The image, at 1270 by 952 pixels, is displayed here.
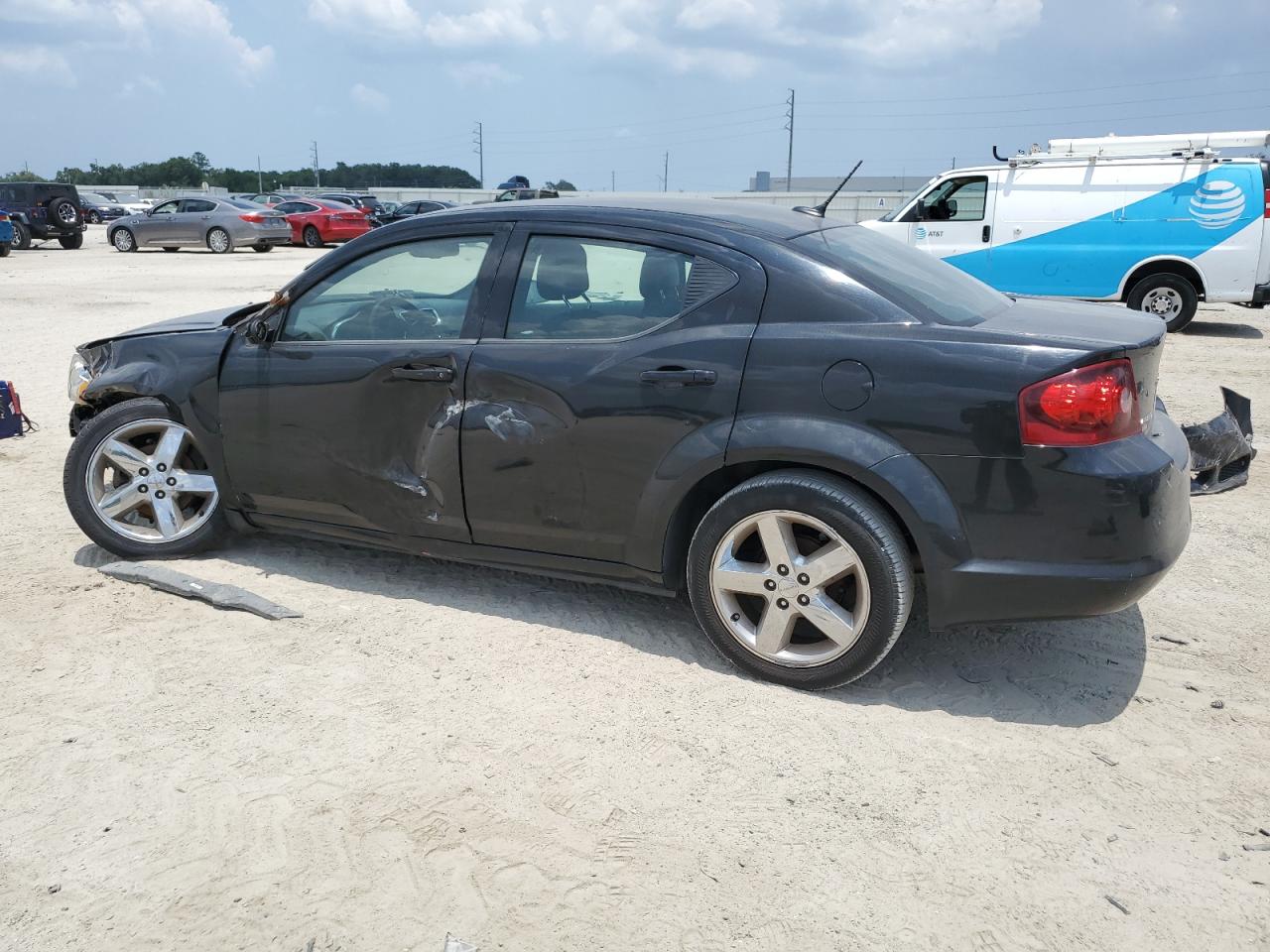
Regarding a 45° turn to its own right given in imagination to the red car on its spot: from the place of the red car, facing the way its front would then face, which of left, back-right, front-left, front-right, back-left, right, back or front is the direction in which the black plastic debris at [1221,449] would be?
back

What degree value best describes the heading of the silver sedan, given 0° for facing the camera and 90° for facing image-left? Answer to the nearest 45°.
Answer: approximately 135°

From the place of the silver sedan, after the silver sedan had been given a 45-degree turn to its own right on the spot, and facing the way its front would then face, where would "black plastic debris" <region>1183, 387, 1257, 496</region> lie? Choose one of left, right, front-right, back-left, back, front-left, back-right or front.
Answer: back

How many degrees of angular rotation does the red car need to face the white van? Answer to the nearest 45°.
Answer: approximately 180°

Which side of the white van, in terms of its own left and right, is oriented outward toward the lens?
left

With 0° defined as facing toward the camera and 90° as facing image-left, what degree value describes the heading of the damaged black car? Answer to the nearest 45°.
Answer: approximately 135°

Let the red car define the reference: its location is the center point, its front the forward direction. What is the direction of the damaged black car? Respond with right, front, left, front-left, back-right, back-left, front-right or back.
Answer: back-left

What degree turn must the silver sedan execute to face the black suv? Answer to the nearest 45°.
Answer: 0° — it already faces it

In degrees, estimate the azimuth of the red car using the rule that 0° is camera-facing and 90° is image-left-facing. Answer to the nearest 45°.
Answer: approximately 135°
